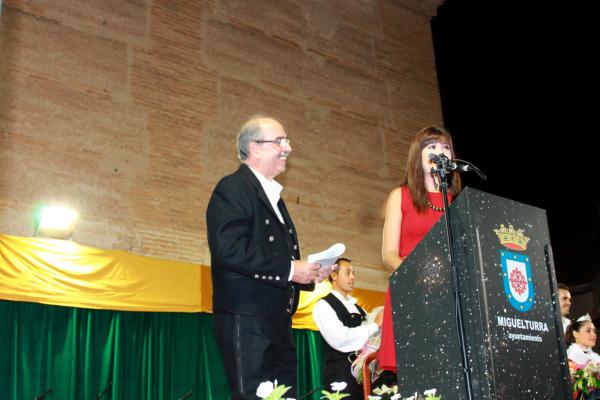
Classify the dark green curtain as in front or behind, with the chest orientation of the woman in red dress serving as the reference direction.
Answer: behind

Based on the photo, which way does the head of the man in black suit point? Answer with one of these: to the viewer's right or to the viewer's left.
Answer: to the viewer's right

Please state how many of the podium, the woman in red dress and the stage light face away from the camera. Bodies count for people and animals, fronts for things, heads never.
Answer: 0

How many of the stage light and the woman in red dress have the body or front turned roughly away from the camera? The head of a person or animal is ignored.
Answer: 0

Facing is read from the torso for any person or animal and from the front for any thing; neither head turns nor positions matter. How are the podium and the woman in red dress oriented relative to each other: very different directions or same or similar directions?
same or similar directions

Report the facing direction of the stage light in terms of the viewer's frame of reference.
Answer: facing the viewer

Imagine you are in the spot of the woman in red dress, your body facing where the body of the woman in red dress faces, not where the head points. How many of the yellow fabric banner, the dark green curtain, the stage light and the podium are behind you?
3

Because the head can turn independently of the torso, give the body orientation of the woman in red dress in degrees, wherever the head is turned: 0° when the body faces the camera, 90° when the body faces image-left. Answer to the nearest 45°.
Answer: approximately 315°

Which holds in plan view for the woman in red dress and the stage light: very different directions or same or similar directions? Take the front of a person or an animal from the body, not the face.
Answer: same or similar directions

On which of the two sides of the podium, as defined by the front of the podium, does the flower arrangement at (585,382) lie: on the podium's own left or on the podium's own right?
on the podium's own left

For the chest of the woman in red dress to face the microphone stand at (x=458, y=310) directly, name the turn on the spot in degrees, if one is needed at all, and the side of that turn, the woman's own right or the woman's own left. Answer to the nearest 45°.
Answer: approximately 45° to the woman's own right

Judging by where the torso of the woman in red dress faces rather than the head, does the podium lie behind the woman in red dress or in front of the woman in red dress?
in front

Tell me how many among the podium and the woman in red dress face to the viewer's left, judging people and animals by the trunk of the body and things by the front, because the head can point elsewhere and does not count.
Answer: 0

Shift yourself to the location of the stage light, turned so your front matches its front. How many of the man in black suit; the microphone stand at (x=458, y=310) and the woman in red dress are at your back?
0

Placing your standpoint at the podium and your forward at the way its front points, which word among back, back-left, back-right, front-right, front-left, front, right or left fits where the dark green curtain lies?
back
